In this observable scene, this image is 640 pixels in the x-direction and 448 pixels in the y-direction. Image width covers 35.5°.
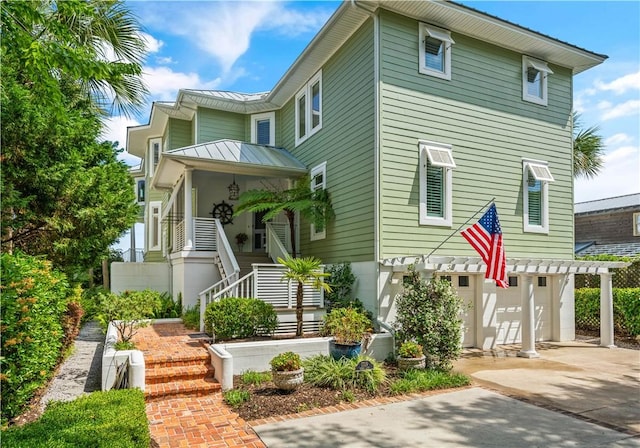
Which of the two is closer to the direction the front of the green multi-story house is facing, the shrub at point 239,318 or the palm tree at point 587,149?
the shrub

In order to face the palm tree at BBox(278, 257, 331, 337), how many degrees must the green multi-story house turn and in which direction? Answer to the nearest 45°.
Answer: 0° — it already faces it

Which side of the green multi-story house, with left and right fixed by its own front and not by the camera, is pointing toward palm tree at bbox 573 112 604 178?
left

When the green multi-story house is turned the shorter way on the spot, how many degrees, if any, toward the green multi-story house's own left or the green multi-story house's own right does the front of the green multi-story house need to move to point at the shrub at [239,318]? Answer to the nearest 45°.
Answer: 0° — it already faces it

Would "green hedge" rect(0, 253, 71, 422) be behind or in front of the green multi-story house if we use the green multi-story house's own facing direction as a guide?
in front

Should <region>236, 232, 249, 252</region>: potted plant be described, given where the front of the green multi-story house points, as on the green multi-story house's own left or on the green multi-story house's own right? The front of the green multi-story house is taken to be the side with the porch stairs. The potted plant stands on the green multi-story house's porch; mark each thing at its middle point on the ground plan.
on the green multi-story house's own right

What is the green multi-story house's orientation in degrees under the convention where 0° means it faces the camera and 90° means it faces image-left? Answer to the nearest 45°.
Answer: approximately 45°

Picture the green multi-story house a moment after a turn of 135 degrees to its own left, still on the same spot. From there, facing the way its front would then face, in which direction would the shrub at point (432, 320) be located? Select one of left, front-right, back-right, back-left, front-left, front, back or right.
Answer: right
